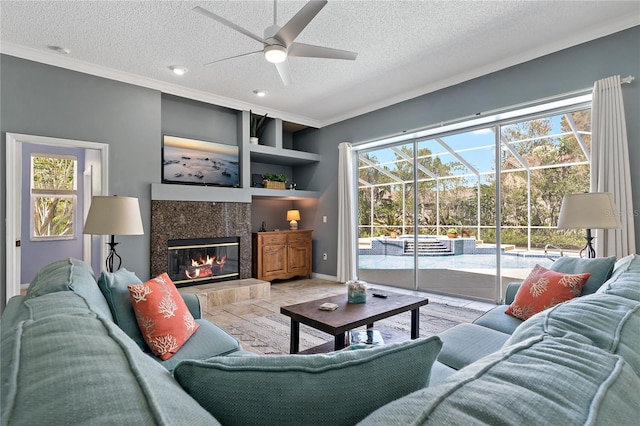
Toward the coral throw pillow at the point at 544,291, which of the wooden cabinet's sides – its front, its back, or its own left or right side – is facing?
front

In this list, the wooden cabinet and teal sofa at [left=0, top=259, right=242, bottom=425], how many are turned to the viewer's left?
0

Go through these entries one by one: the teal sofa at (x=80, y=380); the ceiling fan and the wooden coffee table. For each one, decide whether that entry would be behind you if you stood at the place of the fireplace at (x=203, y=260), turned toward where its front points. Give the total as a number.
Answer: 0

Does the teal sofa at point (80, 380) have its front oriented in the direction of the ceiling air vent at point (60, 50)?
no

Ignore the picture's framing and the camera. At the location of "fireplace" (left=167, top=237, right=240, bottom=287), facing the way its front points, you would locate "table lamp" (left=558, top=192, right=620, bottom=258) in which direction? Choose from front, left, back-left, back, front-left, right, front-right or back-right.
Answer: front

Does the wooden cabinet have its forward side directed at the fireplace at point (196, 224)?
no

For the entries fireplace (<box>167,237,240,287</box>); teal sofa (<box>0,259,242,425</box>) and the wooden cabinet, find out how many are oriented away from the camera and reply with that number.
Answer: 0

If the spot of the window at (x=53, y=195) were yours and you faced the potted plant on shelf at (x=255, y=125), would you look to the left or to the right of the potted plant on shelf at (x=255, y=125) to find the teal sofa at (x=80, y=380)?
right

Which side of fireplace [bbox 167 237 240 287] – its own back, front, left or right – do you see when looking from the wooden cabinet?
left

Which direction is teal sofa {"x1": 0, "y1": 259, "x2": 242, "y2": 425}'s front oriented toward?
to the viewer's right

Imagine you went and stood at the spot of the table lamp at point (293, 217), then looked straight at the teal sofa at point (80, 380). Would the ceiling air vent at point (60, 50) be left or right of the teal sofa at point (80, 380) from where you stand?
right

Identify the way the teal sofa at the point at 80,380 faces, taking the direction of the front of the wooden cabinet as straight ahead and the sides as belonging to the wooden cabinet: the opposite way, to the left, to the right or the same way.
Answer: to the left

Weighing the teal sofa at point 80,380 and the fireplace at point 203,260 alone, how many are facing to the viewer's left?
0

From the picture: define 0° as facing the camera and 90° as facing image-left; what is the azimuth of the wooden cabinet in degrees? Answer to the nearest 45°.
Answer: approximately 315°

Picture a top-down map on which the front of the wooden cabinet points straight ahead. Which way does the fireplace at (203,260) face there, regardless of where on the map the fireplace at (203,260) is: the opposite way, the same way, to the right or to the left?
the same way

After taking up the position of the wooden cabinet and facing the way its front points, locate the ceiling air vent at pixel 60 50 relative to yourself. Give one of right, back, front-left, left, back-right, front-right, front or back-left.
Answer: right

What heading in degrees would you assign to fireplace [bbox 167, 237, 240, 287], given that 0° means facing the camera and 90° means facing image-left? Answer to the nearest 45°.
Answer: approximately 315°

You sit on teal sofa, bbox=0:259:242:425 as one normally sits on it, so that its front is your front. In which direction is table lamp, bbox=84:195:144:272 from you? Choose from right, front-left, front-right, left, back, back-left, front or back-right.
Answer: left
